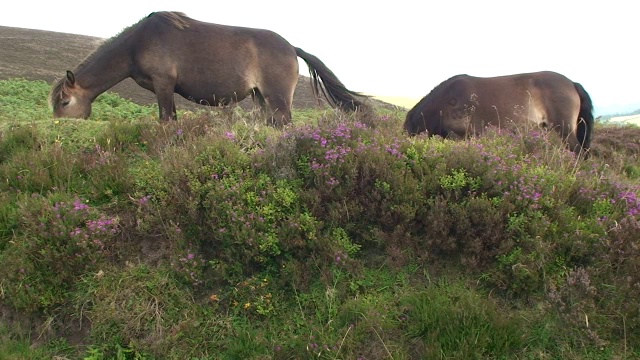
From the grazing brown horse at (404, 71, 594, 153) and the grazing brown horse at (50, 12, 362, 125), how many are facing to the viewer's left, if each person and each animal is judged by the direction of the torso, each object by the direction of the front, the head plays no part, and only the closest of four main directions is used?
2

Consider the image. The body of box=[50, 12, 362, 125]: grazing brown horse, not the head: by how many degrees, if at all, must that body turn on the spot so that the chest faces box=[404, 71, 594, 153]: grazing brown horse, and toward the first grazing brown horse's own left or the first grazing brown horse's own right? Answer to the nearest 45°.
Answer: approximately 180°

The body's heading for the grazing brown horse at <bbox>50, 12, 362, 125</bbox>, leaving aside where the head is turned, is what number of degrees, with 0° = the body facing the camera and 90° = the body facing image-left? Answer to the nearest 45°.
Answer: approximately 90°

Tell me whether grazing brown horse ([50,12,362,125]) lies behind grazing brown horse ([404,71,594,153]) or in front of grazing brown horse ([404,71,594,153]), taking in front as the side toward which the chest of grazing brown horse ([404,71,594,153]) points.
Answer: in front

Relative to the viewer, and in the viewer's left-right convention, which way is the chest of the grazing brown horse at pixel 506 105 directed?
facing to the left of the viewer
